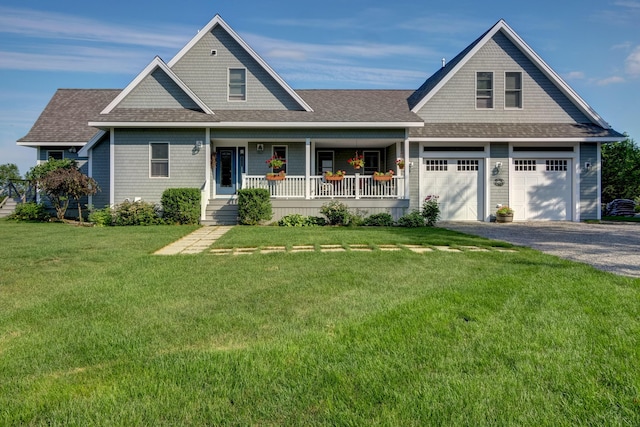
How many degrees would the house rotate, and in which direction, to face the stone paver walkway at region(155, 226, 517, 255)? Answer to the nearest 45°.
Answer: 0° — it already faces it

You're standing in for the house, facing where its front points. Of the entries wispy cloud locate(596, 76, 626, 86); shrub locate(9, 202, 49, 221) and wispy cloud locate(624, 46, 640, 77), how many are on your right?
1

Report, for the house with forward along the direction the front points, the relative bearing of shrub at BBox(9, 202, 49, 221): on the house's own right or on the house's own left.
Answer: on the house's own right

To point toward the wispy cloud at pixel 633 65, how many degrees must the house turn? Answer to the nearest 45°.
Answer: approximately 90° to its left

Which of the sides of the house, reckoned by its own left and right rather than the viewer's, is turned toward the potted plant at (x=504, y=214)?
left

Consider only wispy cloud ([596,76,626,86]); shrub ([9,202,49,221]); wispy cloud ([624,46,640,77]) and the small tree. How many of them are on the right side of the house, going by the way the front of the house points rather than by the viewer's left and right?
2

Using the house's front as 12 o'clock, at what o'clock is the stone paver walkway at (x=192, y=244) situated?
The stone paver walkway is roughly at 1 o'clock from the house.

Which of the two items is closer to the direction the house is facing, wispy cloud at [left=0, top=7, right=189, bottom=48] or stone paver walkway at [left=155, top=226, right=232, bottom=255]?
the stone paver walkway

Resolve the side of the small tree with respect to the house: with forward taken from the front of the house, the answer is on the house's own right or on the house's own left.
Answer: on the house's own right

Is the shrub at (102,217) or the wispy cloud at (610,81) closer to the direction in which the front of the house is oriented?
the shrub

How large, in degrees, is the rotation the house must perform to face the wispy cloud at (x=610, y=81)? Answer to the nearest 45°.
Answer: approximately 135° to its left

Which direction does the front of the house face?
toward the camera

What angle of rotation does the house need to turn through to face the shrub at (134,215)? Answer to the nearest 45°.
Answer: approximately 90° to its right
